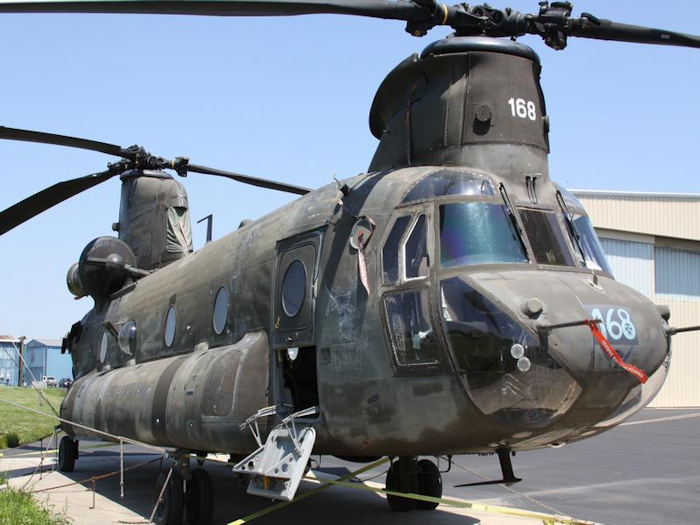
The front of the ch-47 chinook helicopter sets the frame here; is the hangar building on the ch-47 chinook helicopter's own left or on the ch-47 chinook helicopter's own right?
on the ch-47 chinook helicopter's own left

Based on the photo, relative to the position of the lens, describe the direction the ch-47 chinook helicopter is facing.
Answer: facing the viewer and to the right of the viewer
